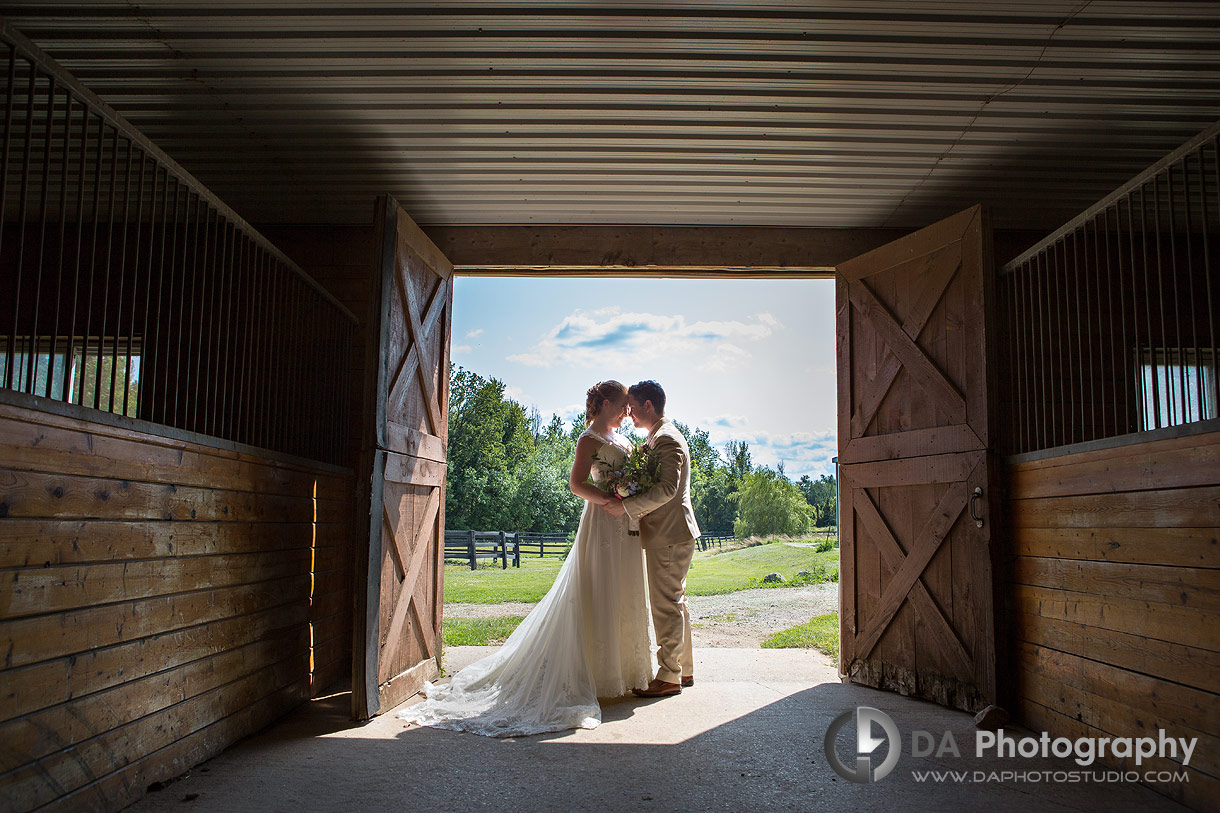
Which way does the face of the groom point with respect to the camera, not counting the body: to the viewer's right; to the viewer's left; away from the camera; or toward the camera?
to the viewer's left

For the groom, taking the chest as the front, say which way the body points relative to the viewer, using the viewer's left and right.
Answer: facing to the left of the viewer

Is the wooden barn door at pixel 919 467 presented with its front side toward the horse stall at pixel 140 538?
yes

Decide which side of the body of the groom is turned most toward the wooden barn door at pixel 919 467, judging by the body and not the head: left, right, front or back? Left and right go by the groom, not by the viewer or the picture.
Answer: back

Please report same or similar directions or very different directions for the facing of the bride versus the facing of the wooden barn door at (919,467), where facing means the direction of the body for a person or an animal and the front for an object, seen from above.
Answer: very different directions

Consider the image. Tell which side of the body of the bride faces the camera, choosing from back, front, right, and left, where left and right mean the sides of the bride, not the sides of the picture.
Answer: right

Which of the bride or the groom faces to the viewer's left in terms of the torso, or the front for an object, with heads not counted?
the groom

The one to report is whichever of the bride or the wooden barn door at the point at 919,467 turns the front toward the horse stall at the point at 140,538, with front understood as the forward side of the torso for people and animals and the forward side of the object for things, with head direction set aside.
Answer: the wooden barn door

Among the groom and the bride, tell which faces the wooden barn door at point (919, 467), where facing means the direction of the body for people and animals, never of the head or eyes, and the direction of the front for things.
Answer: the bride

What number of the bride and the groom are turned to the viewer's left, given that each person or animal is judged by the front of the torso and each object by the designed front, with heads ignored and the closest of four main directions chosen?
1

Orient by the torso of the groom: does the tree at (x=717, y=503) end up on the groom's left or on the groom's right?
on the groom's right

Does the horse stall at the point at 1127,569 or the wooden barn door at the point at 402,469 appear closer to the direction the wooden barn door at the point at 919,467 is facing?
the wooden barn door

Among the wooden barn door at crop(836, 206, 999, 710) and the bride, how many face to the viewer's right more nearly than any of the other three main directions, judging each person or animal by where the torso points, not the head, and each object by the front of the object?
1
